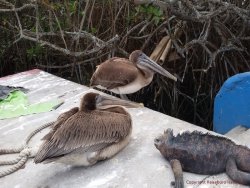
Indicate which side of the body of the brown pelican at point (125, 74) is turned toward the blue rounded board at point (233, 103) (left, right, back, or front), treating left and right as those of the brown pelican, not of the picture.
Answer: front

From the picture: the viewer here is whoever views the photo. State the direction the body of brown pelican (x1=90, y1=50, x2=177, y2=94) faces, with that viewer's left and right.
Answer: facing to the right of the viewer

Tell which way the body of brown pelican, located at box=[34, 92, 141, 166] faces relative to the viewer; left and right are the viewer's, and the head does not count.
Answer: facing to the right of the viewer

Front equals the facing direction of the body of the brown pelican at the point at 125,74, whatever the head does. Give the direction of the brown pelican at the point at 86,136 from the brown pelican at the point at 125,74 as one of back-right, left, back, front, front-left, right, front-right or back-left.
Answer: right

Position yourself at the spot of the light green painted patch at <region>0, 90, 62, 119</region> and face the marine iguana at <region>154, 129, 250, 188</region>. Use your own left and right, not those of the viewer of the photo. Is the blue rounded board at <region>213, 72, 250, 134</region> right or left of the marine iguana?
left

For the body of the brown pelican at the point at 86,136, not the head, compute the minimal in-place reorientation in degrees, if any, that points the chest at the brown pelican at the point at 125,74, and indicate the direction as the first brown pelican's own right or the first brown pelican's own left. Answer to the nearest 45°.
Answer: approximately 90° to the first brown pelican's own left

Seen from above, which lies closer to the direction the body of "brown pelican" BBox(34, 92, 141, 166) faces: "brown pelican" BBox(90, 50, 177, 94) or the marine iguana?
the marine iguana

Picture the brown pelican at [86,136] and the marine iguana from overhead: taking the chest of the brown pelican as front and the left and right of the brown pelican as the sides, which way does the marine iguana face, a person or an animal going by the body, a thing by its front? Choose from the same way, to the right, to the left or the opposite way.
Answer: the opposite way

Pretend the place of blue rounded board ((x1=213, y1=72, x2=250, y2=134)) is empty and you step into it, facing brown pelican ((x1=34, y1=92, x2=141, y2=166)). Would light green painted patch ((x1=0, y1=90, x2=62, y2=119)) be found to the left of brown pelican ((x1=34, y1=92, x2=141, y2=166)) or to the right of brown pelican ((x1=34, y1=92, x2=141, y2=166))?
right

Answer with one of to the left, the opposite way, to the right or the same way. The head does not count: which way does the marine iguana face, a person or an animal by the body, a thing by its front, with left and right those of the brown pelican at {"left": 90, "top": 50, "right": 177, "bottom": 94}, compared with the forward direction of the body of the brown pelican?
the opposite way

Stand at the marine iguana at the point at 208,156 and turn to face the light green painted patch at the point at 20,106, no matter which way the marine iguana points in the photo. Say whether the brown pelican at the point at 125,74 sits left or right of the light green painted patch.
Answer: right

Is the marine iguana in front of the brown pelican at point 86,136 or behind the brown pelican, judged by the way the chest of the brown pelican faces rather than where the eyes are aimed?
in front

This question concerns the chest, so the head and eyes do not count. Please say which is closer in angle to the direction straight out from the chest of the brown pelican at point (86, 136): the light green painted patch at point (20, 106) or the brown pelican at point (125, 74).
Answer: the brown pelican

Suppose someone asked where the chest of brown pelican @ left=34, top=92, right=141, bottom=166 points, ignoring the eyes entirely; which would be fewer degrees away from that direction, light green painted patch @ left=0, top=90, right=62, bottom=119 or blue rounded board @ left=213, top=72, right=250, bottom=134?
the blue rounded board

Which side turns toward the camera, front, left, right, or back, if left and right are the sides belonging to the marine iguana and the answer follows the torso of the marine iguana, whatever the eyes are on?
left

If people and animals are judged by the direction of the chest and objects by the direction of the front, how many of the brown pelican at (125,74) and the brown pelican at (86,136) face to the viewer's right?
2

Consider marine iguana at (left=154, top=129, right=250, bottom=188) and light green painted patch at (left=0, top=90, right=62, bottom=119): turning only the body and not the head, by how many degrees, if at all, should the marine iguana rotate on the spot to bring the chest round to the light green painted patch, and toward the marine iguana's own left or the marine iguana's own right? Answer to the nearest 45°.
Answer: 0° — it already faces it
